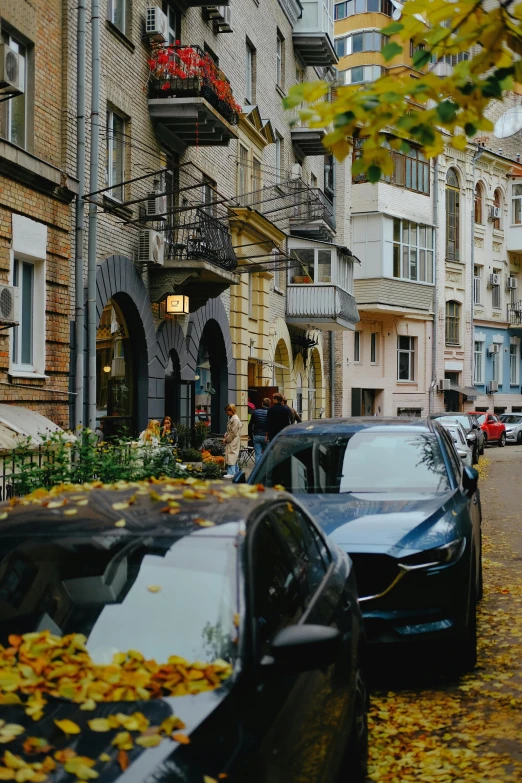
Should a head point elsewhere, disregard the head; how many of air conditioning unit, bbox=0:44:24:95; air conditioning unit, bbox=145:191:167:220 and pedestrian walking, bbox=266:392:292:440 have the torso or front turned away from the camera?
1

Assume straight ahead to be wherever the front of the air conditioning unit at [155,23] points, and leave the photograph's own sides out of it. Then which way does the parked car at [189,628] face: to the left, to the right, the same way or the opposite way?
to the right

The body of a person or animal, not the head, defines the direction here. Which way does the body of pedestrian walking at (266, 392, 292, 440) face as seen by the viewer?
away from the camera

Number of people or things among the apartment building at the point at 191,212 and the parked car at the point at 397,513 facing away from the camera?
0

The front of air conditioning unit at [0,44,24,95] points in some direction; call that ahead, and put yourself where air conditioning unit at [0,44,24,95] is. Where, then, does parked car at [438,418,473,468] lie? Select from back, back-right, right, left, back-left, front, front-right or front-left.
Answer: left

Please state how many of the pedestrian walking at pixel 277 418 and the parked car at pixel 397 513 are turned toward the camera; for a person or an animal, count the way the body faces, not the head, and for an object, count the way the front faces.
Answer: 1

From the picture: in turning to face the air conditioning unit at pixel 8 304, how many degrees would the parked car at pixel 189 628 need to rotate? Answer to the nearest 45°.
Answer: approximately 135° to its right

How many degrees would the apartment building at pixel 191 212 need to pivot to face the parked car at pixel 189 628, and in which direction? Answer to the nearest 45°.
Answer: approximately 45° to its right

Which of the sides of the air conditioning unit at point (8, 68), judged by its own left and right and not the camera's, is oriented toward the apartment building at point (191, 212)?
left

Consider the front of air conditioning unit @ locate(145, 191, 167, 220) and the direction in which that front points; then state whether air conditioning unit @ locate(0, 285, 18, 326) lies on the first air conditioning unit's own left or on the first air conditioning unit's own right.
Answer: on the first air conditioning unit's own right

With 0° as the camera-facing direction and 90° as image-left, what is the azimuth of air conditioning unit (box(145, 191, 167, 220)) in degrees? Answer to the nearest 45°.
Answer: approximately 315°

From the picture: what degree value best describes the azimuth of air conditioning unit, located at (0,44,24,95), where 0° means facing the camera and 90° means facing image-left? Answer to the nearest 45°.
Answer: approximately 315°
